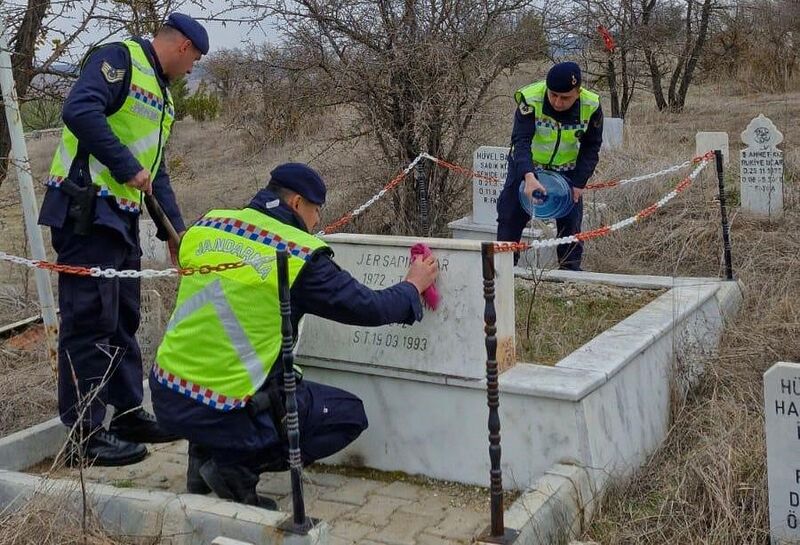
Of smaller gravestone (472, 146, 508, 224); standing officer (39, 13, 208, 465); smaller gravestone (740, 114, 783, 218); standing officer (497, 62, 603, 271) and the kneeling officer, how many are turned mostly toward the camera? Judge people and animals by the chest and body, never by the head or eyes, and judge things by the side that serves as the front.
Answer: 3

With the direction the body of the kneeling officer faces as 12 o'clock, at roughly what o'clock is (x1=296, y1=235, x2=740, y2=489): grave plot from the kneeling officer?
The grave plot is roughly at 1 o'clock from the kneeling officer.

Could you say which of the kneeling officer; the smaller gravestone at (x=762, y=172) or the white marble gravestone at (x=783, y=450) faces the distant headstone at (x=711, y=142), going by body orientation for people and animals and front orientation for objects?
the kneeling officer

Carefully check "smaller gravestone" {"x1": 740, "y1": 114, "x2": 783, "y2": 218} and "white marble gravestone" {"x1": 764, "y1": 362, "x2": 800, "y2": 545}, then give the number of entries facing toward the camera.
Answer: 2

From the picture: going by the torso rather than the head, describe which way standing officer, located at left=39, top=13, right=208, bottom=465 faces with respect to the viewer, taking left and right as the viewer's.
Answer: facing to the right of the viewer

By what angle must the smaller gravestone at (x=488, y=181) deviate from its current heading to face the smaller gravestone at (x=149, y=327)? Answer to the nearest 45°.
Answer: approximately 45° to its right

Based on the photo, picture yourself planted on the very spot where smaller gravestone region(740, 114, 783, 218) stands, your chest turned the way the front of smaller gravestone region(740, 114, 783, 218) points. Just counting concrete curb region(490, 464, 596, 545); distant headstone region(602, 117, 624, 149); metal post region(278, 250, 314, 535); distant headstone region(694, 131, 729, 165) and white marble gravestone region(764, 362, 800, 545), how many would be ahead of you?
3

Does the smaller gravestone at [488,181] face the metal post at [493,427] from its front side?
yes

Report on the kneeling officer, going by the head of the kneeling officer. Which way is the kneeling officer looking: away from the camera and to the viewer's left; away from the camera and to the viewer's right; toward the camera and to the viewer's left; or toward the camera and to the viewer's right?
away from the camera and to the viewer's right

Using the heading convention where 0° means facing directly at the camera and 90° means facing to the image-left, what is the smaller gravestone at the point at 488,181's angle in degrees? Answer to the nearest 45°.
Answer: approximately 0°

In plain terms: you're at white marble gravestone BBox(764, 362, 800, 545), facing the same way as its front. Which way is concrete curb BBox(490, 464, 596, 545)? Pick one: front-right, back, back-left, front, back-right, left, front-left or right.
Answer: right

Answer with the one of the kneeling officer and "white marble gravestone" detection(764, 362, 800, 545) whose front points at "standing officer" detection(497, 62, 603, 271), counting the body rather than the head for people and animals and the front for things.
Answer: the kneeling officer

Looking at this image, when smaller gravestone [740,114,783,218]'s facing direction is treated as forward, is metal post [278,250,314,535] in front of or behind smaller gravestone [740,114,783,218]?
in front
